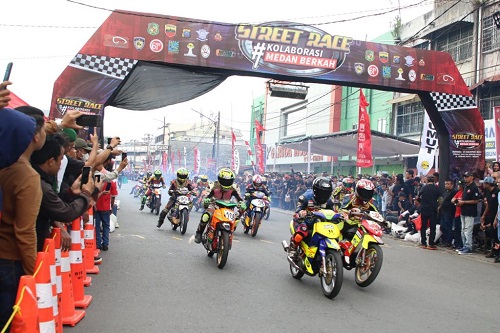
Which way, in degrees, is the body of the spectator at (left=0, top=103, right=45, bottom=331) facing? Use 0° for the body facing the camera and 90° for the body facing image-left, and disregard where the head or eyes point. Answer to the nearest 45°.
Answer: approximately 225°

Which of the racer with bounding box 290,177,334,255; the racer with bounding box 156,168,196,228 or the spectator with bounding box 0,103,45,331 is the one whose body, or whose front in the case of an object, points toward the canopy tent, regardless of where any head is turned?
the spectator

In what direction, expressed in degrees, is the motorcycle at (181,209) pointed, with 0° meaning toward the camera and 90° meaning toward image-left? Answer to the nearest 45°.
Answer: approximately 0°

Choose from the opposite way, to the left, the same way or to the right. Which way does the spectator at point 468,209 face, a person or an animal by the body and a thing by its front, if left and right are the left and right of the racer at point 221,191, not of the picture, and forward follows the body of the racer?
to the right

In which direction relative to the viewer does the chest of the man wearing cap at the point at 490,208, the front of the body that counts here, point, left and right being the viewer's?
facing to the left of the viewer

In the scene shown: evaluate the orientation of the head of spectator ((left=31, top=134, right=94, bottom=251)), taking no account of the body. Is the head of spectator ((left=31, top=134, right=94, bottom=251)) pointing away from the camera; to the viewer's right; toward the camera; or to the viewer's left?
to the viewer's right

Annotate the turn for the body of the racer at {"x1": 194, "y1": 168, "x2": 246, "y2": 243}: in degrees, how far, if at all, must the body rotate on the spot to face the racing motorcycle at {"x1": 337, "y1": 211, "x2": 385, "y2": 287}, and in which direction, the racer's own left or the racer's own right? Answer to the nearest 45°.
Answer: approximately 45° to the racer's own left

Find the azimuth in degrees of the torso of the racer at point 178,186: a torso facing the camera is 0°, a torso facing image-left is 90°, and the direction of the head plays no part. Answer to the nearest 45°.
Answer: approximately 0°

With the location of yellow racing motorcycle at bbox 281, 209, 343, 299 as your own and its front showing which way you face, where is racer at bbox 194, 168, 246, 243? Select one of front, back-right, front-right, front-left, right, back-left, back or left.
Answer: back

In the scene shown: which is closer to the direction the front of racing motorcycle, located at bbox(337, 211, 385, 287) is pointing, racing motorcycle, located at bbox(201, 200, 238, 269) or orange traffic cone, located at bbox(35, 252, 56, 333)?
the orange traffic cone
